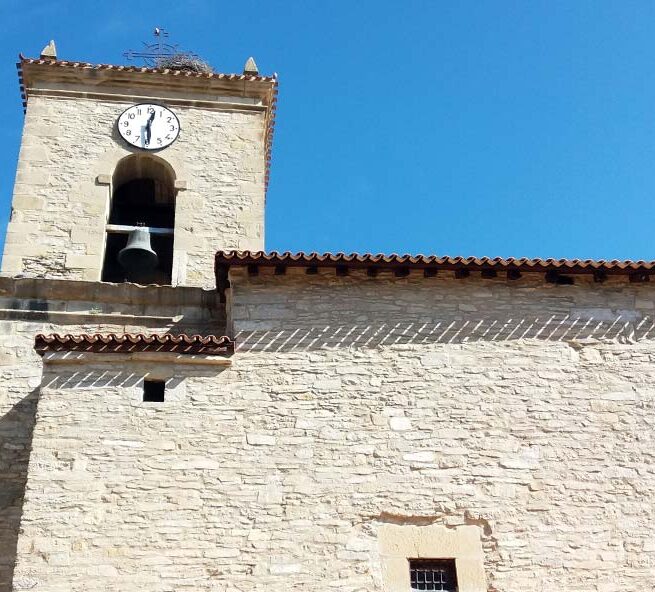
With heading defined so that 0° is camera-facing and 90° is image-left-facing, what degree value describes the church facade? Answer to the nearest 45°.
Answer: approximately 0°

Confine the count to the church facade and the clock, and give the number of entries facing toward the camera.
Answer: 2
